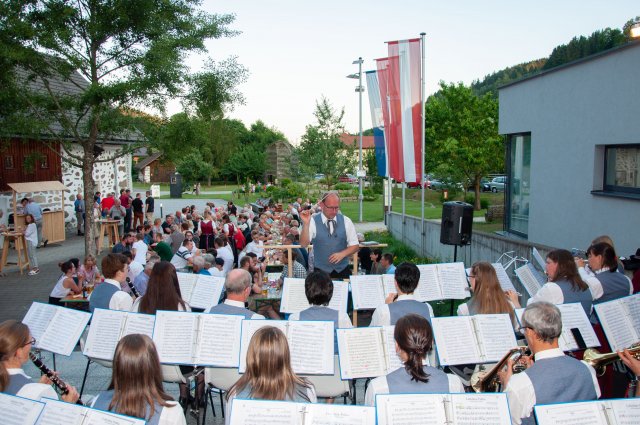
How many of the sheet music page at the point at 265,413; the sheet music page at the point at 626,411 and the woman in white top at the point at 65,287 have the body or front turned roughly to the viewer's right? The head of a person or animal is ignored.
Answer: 1

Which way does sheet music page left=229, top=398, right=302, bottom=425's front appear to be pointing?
toward the camera

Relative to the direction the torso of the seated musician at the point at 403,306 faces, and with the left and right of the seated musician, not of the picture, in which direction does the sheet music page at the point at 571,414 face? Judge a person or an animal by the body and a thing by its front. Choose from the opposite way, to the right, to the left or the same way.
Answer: the opposite way

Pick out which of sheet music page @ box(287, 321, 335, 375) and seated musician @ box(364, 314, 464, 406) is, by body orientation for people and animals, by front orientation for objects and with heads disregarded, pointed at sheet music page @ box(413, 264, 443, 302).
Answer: the seated musician

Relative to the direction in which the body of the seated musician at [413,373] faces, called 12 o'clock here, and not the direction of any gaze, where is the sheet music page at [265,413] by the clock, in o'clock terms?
The sheet music page is roughly at 8 o'clock from the seated musician.

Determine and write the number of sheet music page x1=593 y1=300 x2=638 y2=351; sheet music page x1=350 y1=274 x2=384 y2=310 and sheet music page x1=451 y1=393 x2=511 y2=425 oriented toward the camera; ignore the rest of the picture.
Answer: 3

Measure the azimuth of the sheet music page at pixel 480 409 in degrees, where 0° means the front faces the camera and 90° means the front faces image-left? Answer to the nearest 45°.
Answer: approximately 0°

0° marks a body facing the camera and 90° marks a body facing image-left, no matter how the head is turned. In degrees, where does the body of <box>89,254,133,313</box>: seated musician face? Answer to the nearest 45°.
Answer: approximately 225°

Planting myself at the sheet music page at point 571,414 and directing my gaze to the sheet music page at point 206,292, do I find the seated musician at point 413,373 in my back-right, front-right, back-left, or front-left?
front-left

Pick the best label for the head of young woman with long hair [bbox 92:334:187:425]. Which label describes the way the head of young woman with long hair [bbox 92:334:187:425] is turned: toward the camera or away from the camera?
away from the camera

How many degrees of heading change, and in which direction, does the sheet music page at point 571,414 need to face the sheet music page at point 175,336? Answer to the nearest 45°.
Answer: approximately 90° to its right

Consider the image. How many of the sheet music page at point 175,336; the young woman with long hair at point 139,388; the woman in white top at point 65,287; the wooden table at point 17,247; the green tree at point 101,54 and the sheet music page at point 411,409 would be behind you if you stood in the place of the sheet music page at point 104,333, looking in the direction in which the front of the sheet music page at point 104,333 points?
3

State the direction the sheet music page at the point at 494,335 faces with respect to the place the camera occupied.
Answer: facing the viewer

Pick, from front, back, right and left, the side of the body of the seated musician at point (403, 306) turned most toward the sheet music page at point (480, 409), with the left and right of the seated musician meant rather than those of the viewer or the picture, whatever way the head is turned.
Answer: back

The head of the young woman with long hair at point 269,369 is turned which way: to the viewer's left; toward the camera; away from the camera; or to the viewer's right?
away from the camera

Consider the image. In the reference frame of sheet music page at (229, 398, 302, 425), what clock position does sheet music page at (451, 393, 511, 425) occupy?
sheet music page at (451, 393, 511, 425) is roughly at 9 o'clock from sheet music page at (229, 398, 302, 425).

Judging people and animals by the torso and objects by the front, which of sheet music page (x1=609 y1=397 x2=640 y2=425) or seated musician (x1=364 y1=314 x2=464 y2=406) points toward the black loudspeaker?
the seated musician

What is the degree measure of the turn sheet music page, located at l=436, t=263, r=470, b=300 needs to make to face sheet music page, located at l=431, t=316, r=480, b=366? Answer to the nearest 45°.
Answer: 0° — it already faces it
